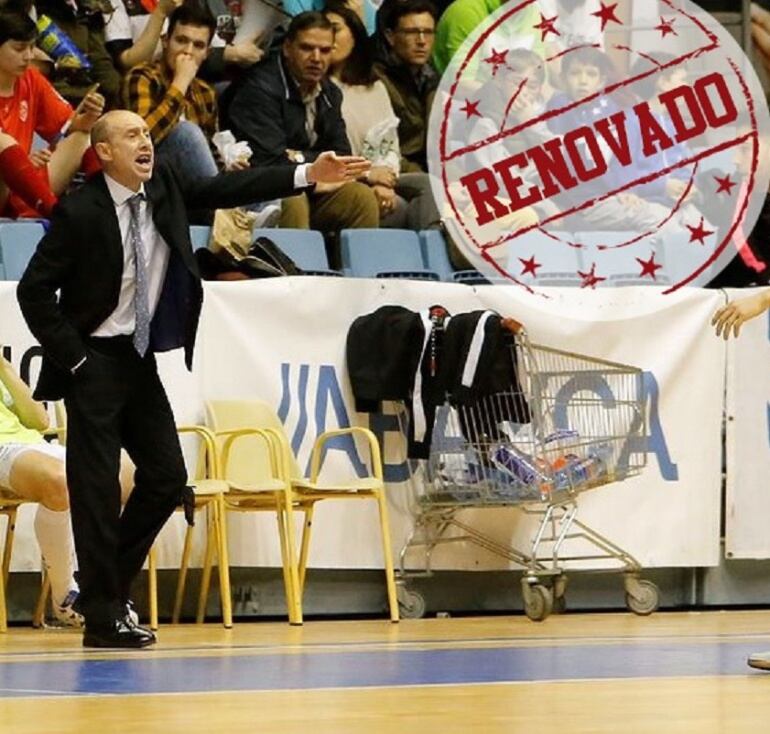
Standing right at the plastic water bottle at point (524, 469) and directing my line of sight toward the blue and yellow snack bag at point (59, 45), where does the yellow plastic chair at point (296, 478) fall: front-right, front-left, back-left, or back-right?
front-left

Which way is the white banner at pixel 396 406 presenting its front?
toward the camera

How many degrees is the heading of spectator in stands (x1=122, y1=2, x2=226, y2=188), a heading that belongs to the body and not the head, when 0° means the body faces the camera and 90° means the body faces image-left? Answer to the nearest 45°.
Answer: approximately 315°

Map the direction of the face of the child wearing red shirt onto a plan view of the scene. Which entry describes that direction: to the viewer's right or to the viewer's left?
to the viewer's right

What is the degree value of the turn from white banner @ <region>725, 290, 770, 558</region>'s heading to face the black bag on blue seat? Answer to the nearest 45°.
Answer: approximately 90° to its right

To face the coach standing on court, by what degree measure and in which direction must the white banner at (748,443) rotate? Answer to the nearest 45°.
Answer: approximately 45° to its right

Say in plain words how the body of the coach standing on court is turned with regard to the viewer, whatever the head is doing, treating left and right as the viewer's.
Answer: facing the viewer and to the right of the viewer

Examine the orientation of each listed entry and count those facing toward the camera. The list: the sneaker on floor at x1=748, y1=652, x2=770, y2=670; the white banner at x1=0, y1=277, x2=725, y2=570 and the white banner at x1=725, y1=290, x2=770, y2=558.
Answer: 2

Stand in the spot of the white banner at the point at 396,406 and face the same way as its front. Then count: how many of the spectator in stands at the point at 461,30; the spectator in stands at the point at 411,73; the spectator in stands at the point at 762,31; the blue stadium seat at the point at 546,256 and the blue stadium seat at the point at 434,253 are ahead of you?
0

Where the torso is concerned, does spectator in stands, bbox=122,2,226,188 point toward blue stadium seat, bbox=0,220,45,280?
no

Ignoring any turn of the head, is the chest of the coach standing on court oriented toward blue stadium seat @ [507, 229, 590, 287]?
no

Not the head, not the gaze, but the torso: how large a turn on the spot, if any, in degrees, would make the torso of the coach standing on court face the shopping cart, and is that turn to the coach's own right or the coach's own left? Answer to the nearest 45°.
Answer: approximately 90° to the coach's own left

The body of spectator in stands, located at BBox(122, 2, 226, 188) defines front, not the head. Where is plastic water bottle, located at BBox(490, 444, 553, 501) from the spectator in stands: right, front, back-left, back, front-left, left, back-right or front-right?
front

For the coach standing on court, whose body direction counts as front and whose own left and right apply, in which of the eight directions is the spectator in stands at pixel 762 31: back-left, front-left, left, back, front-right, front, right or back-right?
left

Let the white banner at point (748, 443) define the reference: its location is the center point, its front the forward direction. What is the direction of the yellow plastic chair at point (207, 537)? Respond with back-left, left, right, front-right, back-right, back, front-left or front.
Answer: front-right

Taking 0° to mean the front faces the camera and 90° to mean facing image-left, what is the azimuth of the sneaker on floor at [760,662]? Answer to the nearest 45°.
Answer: approximately 90°

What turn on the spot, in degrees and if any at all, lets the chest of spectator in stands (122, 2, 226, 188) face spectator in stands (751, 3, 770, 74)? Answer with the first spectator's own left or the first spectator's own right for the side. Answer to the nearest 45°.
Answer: approximately 90° to the first spectator's own left

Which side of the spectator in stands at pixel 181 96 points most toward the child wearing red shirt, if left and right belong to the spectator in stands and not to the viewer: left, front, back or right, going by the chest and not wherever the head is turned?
right

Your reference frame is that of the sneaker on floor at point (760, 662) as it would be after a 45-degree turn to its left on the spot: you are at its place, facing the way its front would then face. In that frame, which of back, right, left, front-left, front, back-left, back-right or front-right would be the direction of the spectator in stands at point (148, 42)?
right
